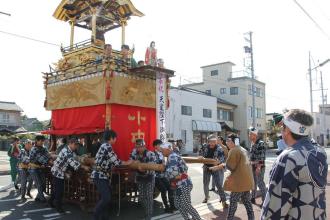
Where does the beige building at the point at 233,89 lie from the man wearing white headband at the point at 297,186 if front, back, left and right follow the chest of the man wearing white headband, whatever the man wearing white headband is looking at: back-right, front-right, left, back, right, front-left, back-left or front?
front-right

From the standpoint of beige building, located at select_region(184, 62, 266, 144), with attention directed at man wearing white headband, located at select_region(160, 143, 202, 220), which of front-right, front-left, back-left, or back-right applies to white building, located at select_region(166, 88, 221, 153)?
front-right

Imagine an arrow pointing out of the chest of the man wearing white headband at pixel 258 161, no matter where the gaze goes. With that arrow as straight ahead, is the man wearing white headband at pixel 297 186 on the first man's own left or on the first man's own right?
on the first man's own left

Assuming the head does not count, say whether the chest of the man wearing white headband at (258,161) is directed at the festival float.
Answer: yes

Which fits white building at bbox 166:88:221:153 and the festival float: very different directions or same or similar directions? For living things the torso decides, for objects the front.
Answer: same or similar directions

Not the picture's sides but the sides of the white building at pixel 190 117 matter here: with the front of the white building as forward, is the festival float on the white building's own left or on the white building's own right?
on the white building's own right

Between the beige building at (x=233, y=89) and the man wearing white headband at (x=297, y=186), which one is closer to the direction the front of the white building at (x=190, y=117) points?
the man wearing white headband

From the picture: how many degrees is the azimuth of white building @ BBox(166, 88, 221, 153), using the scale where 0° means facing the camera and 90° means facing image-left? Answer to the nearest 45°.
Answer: approximately 315°

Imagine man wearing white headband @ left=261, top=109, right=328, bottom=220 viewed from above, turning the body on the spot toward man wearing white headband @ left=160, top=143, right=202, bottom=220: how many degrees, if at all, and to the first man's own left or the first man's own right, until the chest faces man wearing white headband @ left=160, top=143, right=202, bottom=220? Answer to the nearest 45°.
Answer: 0° — they already face them

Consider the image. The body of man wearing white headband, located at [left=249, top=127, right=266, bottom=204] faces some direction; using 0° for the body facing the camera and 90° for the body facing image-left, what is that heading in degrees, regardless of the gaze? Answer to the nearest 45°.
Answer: approximately 90°

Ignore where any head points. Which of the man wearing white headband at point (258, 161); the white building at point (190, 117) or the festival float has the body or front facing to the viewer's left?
the man wearing white headband

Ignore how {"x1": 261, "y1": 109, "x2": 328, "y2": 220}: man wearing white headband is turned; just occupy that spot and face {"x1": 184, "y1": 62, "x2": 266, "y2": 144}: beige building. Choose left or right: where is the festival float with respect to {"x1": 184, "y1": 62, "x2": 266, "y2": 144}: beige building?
left

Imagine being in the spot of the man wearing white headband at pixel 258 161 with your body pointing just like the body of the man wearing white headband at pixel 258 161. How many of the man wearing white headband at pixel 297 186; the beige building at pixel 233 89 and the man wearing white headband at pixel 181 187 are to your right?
1

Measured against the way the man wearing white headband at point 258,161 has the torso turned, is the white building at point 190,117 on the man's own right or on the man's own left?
on the man's own right

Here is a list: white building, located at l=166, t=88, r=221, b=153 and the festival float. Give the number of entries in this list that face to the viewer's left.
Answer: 0

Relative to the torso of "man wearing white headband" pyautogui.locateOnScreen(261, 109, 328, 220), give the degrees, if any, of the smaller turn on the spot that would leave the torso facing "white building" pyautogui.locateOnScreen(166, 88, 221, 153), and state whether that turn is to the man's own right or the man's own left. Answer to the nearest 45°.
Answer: approximately 45° to the man's own right
